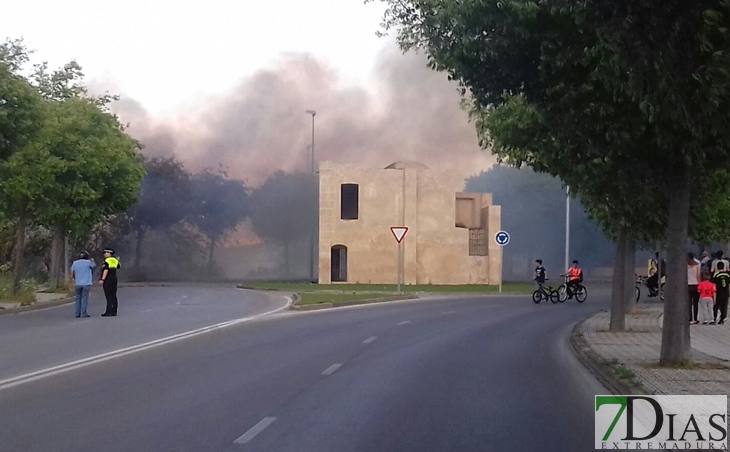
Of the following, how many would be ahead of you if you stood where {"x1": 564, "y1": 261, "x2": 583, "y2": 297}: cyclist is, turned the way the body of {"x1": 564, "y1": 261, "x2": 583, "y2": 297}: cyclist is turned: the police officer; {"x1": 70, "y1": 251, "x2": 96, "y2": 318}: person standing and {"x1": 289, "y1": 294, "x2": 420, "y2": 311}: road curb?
3

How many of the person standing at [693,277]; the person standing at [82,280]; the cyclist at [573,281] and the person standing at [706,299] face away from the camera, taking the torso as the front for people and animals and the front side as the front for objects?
3

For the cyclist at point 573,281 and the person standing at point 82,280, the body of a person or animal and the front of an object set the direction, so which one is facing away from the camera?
the person standing

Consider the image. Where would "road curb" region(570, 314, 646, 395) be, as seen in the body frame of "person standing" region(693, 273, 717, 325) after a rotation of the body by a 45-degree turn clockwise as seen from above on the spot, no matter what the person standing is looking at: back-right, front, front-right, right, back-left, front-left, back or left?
back-right

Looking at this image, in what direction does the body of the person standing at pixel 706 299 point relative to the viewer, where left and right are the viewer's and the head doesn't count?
facing away from the viewer

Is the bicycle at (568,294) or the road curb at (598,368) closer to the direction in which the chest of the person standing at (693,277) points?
the bicycle

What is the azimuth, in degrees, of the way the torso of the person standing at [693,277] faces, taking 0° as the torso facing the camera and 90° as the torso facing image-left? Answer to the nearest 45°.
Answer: approximately 180°

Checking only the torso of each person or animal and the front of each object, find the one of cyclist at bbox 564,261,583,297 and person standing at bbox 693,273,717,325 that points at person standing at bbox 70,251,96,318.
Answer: the cyclist

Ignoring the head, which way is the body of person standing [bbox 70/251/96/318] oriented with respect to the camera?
away from the camera

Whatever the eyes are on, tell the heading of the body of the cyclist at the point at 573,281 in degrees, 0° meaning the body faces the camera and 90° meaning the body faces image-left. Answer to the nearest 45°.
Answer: approximately 45°
